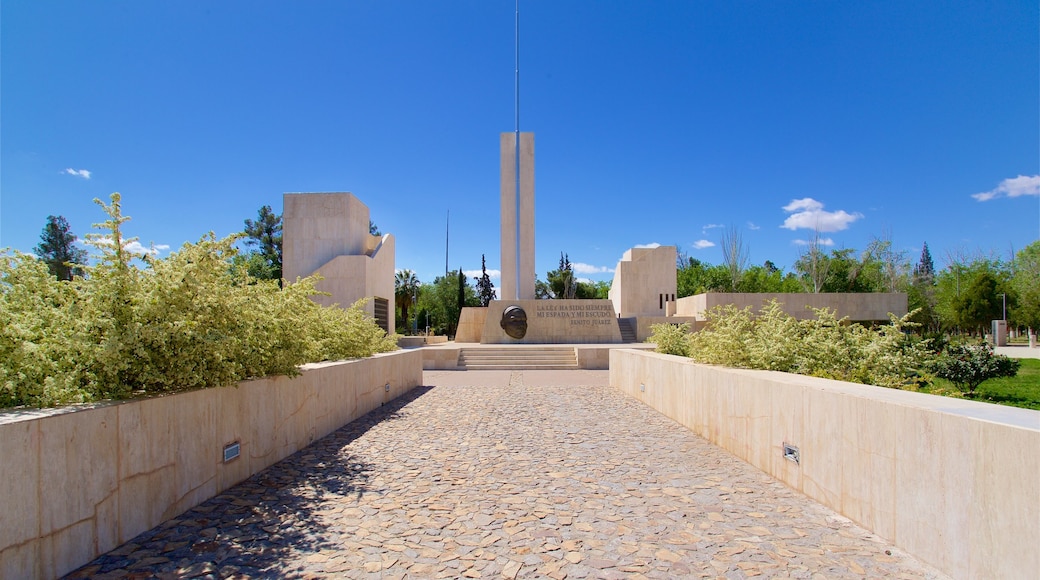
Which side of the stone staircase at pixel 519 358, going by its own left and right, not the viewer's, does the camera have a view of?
front

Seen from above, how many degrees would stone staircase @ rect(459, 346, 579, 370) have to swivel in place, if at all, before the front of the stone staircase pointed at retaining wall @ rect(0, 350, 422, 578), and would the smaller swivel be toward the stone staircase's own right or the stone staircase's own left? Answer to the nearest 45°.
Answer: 0° — it already faces it

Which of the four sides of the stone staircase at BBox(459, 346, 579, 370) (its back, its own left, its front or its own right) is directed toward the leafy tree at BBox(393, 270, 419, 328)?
back

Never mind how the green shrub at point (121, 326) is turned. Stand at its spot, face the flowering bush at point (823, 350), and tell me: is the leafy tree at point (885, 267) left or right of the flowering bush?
left

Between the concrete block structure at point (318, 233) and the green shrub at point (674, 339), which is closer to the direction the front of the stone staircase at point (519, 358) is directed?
the green shrub

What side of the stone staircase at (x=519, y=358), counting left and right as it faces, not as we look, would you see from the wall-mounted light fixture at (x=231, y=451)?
front

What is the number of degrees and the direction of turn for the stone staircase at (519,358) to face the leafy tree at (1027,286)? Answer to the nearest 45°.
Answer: approximately 135° to its left

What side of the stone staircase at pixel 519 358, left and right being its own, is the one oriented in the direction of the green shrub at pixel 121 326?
front

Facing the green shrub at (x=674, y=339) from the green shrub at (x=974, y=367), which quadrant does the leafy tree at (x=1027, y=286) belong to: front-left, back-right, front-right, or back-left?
back-right

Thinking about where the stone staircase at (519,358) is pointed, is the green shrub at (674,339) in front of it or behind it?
in front

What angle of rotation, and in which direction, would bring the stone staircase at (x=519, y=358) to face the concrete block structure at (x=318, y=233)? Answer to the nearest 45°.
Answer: approximately 135° to its right

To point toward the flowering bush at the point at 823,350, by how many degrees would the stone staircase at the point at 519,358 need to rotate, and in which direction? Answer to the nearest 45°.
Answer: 0° — it already faces it
